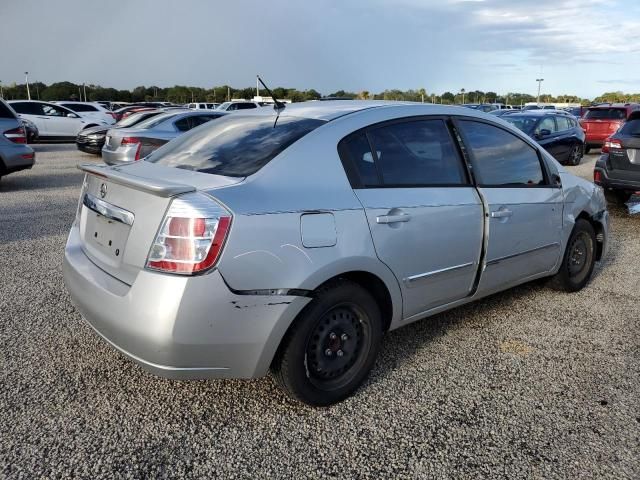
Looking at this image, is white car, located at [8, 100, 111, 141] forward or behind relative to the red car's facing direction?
behind

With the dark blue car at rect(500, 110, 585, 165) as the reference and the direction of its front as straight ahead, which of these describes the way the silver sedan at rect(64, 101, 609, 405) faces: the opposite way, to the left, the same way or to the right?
the opposite way

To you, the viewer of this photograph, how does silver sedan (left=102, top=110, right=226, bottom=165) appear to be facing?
facing away from the viewer and to the right of the viewer

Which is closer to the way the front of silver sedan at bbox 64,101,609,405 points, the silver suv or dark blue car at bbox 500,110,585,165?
the dark blue car

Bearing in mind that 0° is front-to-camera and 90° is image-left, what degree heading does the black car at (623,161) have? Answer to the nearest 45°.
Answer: approximately 225°

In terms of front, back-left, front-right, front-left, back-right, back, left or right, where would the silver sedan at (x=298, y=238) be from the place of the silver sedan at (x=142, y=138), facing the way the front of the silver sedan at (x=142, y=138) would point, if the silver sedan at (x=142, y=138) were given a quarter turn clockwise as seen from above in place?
front-right

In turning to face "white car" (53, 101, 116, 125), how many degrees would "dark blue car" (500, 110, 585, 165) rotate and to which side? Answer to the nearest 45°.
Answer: approximately 45° to its right

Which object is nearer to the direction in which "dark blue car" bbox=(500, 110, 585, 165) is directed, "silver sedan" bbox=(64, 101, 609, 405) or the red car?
the silver sedan

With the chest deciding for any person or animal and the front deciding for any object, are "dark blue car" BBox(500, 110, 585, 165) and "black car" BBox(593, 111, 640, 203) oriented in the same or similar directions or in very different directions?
very different directions

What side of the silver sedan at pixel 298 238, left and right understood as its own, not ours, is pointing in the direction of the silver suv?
left

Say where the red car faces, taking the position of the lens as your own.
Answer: facing away from the viewer and to the right of the viewer

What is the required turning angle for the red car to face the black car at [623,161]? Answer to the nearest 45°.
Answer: approximately 135° to its right
